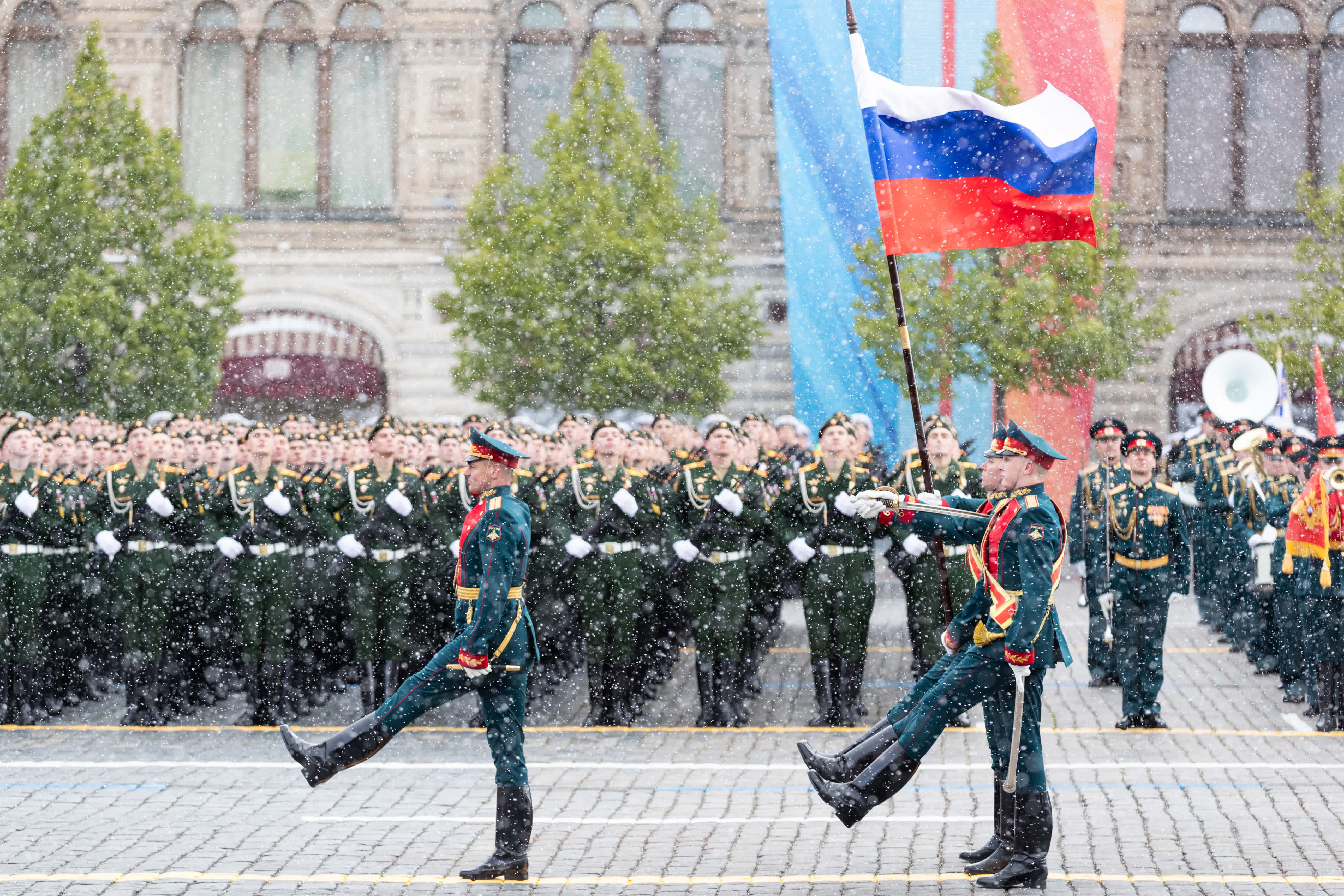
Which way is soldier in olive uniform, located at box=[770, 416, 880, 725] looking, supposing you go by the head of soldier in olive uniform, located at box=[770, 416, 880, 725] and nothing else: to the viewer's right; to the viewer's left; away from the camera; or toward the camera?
toward the camera

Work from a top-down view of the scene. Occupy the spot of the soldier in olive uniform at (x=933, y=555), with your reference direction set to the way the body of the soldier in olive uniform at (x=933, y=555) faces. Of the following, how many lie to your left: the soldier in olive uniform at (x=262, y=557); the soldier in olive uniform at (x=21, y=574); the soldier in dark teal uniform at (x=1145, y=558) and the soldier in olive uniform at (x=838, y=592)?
1

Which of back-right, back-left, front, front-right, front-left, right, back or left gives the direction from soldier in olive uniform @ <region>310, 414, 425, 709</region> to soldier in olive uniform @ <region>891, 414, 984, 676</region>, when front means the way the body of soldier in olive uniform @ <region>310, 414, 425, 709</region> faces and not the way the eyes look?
left

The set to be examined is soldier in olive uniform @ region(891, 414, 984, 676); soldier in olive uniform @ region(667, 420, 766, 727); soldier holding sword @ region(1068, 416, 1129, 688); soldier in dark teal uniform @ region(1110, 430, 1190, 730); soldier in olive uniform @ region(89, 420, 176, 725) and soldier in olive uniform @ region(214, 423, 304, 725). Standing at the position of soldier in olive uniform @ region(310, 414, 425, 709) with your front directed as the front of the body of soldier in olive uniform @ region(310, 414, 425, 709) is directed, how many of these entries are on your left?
4

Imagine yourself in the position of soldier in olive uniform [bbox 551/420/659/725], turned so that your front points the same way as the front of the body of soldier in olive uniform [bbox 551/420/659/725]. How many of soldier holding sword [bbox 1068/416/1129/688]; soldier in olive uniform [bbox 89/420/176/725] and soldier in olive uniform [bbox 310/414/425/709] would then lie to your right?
2

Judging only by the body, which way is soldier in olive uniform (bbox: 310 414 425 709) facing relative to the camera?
toward the camera

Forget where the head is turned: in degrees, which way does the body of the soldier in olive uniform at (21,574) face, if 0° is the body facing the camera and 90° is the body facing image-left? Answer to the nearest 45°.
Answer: approximately 0°

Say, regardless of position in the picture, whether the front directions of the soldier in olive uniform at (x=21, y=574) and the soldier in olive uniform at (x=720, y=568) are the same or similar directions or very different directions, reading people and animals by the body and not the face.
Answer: same or similar directions

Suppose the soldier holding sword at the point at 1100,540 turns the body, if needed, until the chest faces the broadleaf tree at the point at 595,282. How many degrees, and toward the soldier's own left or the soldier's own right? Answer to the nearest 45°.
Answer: approximately 135° to the soldier's own right

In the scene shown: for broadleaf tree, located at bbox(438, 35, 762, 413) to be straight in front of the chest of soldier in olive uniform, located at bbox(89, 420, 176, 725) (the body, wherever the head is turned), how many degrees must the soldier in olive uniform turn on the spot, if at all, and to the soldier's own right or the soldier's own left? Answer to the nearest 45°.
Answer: approximately 135° to the soldier's own left

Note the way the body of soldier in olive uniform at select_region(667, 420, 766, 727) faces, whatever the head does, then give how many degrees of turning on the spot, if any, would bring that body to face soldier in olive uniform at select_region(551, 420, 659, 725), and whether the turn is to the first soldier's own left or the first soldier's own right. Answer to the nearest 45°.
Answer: approximately 90° to the first soldier's own right

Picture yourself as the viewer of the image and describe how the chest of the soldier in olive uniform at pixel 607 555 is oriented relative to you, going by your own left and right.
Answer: facing the viewer

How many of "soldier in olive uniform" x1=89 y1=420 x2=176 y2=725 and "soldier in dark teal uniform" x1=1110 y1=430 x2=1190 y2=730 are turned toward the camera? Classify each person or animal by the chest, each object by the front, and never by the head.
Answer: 2

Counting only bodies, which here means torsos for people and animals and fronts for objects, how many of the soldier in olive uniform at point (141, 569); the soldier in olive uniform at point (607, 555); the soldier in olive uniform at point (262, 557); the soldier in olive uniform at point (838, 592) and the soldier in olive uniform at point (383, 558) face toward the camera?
5

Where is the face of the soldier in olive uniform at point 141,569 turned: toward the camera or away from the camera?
toward the camera

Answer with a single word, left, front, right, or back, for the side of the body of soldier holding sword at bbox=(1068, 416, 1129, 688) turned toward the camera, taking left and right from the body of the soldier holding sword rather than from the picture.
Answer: front

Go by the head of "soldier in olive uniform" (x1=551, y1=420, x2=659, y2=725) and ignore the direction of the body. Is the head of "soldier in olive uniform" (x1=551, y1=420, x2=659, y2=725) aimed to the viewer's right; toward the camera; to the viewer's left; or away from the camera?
toward the camera

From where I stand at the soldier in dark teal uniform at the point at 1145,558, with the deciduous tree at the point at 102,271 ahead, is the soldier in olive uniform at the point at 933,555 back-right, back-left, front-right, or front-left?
front-left

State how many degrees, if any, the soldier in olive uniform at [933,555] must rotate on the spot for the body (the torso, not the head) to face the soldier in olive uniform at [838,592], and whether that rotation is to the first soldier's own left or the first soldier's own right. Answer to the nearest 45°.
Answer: approximately 45° to the first soldier's own right
